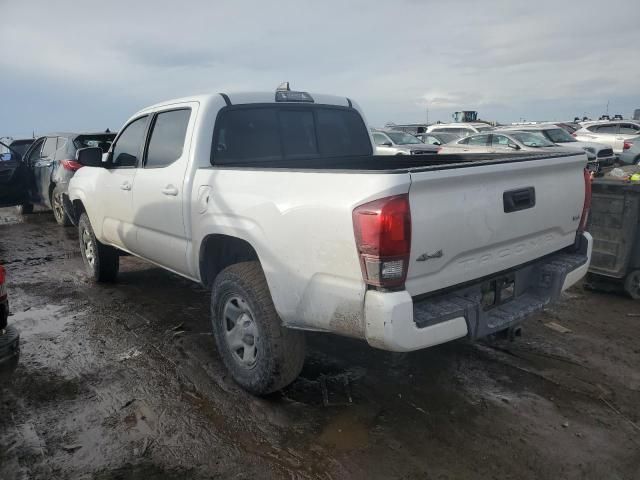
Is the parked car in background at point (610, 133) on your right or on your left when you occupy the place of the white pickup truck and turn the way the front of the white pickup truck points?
on your right

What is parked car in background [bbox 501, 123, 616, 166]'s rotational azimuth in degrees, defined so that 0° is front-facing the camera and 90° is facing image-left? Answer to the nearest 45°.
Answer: approximately 315°

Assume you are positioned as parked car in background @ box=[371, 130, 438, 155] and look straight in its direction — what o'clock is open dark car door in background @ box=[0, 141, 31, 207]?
open dark car door in background @ box=[0, 141, 31, 207] is roughly at 3 o'clock from parked car in background @ box=[371, 130, 438, 155].

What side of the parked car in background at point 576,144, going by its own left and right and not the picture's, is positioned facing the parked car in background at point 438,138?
back

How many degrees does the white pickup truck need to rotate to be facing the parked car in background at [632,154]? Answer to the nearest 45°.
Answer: approximately 90° to its right
